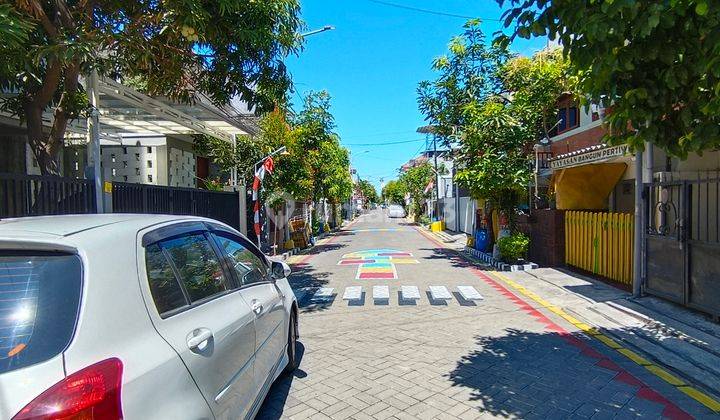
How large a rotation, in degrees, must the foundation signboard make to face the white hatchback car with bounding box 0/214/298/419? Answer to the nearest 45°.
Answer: approximately 45° to its left

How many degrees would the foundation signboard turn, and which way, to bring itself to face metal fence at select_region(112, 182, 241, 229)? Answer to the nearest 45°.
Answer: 0° — it already faces it

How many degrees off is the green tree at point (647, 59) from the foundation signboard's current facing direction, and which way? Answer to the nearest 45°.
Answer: approximately 45° to its left

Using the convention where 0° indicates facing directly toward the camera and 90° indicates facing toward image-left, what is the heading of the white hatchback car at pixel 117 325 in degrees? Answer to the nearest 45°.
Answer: approximately 225°

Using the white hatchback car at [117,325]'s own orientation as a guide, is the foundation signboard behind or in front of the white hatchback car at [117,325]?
in front
